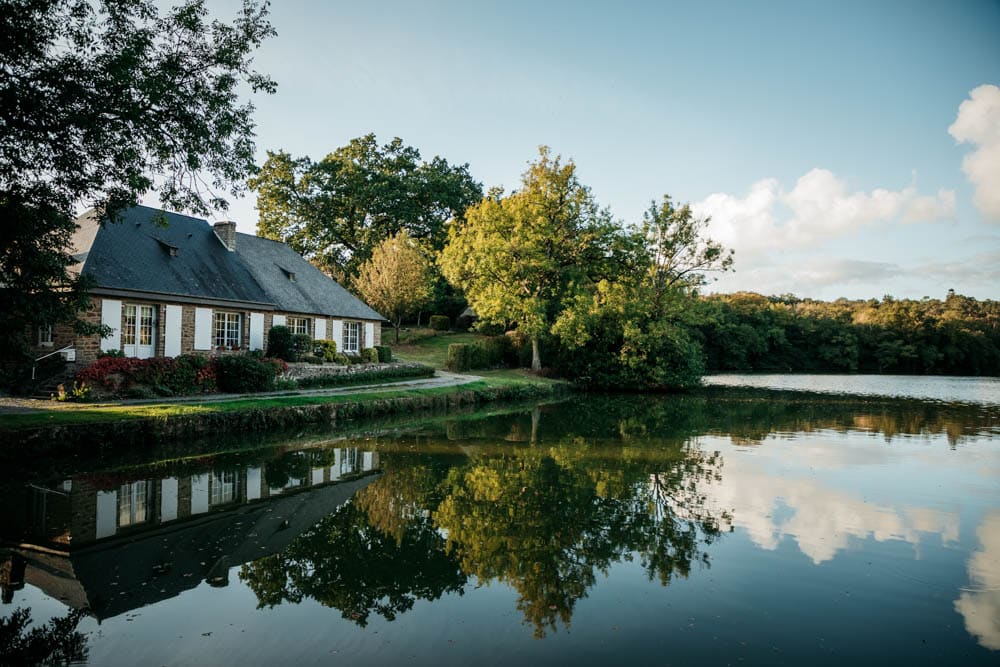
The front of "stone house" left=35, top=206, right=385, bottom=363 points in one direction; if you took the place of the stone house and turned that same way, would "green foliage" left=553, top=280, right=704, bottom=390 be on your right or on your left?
on your left

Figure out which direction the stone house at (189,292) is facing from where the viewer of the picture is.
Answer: facing the viewer and to the right of the viewer

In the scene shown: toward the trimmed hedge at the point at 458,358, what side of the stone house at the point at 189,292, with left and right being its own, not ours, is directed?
left

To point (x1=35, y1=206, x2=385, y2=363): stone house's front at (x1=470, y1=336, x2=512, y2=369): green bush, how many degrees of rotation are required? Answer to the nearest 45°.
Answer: approximately 90° to its left

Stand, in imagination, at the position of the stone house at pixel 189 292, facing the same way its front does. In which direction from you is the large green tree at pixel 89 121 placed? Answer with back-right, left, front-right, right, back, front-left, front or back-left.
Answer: front-right

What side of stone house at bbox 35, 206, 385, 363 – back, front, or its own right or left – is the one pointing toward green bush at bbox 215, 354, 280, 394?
front

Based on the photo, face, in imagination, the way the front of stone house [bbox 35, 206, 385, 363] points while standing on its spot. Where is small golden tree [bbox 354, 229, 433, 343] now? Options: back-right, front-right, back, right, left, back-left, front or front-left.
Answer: left

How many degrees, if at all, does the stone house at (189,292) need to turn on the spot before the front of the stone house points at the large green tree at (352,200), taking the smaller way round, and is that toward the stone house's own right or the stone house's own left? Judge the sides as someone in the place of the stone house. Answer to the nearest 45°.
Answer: approximately 90° to the stone house's own left

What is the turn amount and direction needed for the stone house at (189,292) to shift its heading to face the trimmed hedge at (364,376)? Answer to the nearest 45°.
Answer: approximately 45° to its left
